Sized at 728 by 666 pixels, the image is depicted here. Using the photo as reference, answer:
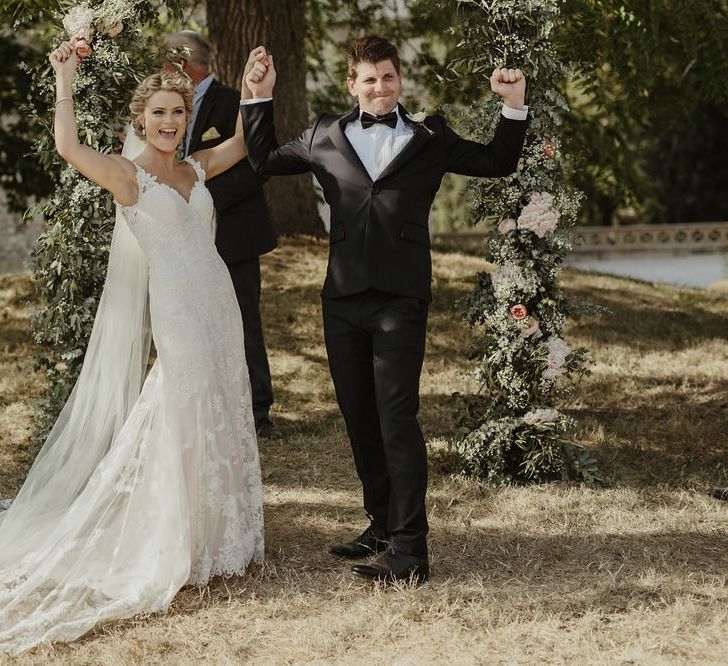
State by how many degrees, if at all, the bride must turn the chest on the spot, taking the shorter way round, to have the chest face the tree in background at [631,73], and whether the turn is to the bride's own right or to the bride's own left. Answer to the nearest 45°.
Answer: approximately 90° to the bride's own left

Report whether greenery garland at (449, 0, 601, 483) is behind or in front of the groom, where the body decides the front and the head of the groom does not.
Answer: behind

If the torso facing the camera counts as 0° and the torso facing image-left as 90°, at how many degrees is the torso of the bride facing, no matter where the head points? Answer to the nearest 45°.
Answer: approximately 315°

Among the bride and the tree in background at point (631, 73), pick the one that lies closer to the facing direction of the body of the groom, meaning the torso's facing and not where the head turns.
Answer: the bride

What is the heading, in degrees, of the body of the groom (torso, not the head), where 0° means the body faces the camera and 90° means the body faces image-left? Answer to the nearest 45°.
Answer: approximately 0°

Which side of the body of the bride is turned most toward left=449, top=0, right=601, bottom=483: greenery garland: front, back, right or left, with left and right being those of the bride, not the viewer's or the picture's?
left

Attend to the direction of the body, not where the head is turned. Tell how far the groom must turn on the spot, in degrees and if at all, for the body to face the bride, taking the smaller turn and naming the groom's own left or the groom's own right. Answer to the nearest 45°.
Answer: approximately 90° to the groom's own right

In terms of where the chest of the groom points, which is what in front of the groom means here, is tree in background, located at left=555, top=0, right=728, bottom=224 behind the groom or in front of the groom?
behind
